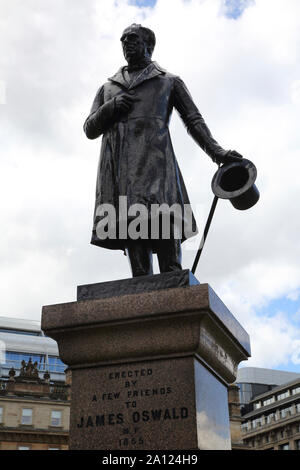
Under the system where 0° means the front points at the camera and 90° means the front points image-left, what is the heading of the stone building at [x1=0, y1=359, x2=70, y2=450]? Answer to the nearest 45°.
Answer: approximately 0°

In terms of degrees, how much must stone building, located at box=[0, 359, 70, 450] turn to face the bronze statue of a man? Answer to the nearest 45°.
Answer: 0° — it already faces it
